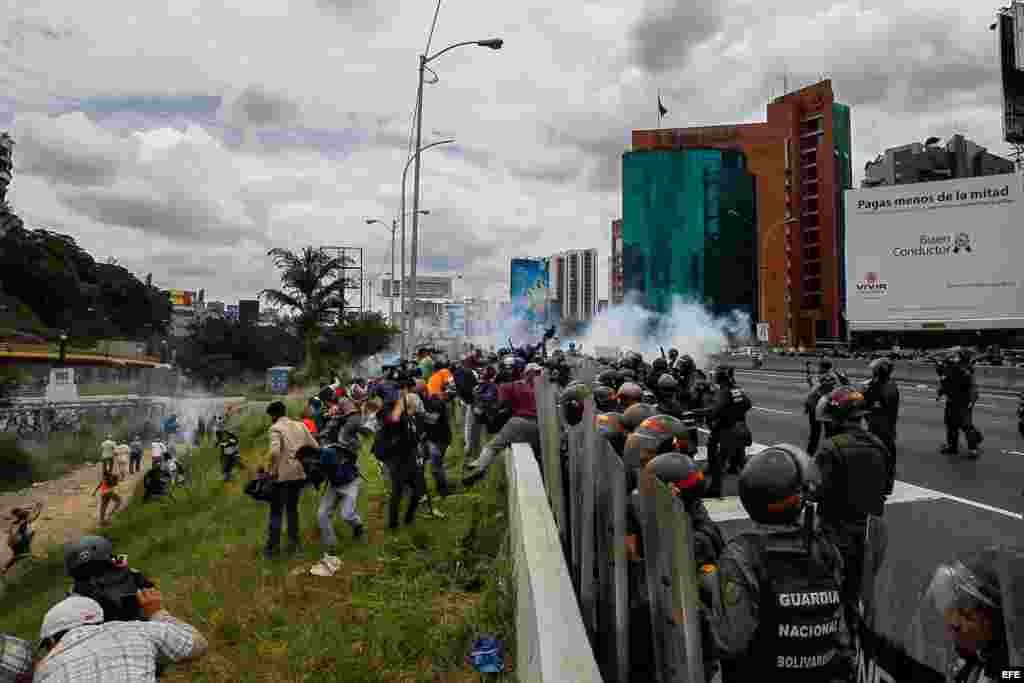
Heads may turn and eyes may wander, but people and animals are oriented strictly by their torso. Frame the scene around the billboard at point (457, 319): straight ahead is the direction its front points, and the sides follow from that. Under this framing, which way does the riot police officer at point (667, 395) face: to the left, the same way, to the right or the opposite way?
to the right

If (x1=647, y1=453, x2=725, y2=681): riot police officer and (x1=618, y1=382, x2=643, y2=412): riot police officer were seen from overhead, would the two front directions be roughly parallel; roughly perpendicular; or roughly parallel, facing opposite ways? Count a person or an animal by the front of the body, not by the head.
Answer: roughly parallel

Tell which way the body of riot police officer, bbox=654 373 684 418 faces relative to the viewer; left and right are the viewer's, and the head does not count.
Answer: facing to the left of the viewer

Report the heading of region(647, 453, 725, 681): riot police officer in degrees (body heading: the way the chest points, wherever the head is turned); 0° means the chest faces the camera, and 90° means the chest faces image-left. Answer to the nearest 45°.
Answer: approximately 90°

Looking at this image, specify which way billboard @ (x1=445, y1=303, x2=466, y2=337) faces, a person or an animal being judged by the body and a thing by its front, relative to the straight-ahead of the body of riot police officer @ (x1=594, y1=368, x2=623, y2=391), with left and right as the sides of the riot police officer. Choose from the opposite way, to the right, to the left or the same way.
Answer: to the left

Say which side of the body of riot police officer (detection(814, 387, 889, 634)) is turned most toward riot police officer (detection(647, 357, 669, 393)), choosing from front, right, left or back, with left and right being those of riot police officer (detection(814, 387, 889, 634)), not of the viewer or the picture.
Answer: front

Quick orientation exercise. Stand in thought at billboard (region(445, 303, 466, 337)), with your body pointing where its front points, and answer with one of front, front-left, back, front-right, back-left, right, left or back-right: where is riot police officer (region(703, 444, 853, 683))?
front

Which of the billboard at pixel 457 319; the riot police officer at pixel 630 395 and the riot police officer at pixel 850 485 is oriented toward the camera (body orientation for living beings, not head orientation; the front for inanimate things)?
the billboard

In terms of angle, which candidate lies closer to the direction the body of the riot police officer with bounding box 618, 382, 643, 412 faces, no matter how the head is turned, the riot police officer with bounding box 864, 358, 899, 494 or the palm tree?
the palm tree

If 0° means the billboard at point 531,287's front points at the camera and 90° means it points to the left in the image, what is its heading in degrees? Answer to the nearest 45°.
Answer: approximately 0°

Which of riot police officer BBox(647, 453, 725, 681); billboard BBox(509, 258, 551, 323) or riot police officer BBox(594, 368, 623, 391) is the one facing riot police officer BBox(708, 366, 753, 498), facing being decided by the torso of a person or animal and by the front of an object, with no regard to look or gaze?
the billboard

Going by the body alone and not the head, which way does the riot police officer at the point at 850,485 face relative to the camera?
away from the camera

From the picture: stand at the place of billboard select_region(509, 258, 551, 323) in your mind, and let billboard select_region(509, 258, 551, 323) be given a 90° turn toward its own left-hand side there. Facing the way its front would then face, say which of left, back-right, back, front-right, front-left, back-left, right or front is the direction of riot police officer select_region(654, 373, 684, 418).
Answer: right

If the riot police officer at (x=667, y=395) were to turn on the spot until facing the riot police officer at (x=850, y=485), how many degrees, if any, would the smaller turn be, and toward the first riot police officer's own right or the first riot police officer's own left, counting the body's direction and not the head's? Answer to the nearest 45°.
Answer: approximately 90° to the first riot police officer's own left

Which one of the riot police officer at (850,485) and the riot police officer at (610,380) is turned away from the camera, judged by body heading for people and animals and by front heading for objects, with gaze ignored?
the riot police officer at (850,485)

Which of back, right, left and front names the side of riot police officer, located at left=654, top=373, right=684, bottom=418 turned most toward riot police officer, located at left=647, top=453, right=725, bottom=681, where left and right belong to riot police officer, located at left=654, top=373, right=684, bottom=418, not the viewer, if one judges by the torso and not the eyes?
left

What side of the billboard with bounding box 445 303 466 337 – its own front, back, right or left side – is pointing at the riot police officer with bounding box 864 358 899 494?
front

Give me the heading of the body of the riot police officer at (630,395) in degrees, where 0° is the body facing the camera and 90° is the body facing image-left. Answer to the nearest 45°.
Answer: approximately 90°

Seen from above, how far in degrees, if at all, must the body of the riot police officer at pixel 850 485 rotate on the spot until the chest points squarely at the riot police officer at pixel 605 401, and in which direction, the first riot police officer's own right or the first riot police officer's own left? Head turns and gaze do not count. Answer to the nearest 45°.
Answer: approximately 45° to the first riot police officer's own left

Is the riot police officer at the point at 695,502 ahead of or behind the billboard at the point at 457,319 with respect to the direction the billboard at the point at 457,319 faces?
ahead

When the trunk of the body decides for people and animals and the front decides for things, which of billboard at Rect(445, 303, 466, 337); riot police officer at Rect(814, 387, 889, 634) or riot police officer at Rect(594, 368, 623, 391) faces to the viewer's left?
riot police officer at Rect(594, 368, 623, 391)
